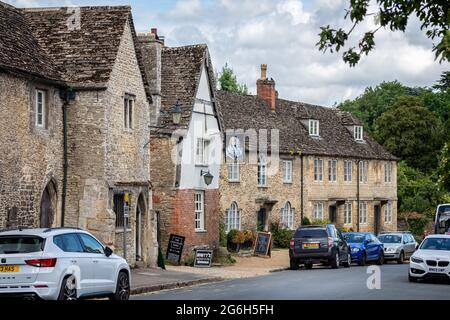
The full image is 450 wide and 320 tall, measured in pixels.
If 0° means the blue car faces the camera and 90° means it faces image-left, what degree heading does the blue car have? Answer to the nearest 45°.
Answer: approximately 45°

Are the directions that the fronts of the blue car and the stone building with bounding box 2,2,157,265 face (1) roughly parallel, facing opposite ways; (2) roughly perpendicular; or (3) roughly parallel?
roughly perpendicular

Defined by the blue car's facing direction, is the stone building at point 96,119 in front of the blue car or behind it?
in front

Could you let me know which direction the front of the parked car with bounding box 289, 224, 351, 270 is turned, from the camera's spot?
facing away from the viewer and to the right of the viewer

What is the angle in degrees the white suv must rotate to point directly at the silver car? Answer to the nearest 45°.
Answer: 0° — it already faces it

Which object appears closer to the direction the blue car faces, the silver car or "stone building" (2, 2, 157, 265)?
the stone building

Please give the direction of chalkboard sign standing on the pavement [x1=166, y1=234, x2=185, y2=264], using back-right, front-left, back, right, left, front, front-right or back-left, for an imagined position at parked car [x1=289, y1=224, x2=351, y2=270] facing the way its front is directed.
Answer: back-left

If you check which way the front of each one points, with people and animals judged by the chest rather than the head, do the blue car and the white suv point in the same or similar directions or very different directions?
very different directions

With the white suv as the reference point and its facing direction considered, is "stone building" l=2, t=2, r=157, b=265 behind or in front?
in front
